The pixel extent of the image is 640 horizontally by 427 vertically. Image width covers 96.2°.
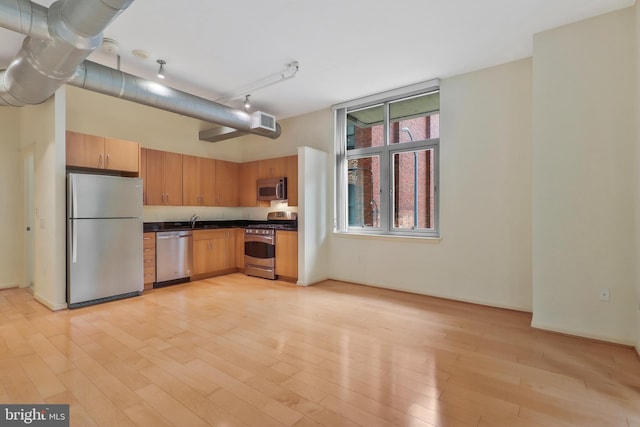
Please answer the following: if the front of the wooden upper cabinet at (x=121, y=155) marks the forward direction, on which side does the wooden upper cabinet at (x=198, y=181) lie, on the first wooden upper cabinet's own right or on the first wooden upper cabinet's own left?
on the first wooden upper cabinet's own left

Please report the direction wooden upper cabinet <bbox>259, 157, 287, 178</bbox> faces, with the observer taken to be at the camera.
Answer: facing the viewer and to the left of the viewer

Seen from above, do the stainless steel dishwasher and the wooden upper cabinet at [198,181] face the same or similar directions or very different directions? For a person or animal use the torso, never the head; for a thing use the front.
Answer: same or similar directions

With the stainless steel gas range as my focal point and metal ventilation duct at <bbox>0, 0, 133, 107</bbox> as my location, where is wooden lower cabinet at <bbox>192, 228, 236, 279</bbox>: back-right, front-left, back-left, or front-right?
front-left

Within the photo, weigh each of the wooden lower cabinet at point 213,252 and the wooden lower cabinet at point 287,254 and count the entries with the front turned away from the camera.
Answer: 0

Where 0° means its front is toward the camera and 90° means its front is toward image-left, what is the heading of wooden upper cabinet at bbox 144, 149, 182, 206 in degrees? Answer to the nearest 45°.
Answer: approximately 315°

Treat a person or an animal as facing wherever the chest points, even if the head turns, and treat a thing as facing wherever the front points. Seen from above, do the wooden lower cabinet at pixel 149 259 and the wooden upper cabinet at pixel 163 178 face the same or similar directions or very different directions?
same or similar directions

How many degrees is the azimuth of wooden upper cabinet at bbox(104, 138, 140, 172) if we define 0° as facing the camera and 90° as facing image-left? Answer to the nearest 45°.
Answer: approximately 315°

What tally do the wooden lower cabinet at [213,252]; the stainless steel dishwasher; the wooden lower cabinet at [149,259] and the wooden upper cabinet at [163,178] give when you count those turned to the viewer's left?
0

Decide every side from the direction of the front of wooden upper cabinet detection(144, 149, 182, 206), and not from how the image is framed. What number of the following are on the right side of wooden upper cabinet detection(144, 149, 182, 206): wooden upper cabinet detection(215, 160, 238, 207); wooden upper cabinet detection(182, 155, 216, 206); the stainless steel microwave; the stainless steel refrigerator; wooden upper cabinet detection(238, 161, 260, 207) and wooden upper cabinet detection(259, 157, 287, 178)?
1

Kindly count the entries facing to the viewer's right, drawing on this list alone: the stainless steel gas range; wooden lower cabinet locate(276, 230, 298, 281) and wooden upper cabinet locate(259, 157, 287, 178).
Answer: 0

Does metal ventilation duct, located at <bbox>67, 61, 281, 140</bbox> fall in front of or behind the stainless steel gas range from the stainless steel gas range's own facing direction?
in front

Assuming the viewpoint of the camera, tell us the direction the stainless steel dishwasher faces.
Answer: facing the viewer and to the right of the viewer

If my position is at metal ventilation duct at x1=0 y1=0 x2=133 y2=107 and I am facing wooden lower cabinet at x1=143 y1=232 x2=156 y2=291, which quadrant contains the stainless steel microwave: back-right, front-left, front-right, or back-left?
front-right

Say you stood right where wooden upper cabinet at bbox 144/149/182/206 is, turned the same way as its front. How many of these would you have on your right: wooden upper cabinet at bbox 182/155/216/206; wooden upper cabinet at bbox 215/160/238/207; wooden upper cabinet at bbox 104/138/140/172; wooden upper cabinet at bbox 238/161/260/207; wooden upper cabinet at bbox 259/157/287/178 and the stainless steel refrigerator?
2

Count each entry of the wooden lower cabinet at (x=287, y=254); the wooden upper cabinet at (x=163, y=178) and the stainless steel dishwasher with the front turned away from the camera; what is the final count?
0

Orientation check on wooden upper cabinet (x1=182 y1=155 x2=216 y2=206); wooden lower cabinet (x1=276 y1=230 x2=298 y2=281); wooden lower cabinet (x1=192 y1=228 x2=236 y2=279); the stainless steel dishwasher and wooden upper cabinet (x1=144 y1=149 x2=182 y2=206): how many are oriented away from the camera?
0

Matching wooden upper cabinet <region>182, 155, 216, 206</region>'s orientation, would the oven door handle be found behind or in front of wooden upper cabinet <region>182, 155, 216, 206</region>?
in front

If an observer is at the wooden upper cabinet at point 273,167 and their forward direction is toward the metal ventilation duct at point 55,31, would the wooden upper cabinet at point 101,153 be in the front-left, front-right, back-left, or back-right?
front-right
